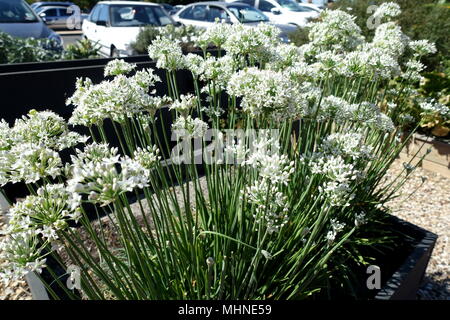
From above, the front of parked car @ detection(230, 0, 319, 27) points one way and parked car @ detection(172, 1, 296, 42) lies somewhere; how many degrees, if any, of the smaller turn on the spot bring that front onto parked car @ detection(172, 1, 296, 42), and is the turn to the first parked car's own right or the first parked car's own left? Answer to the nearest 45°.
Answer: approximately 90° to the first parked car's own right

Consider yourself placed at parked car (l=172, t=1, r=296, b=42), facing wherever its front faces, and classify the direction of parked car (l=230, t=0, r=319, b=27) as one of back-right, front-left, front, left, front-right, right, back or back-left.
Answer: left

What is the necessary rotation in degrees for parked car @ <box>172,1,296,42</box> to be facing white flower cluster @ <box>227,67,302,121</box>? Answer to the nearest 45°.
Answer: approximately 45° to its right

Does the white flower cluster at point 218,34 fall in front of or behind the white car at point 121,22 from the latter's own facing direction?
in front

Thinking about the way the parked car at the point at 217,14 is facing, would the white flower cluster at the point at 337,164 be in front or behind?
in front

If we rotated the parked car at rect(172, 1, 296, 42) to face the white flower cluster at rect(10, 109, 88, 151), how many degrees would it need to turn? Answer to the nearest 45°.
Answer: approximately 45° to its right

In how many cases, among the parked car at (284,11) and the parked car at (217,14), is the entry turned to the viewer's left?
0

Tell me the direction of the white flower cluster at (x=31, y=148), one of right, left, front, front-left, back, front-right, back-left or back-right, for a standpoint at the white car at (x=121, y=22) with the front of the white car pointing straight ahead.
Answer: front-right

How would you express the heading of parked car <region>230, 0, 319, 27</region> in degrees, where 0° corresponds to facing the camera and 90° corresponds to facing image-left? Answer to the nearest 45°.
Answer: approximately 315°
